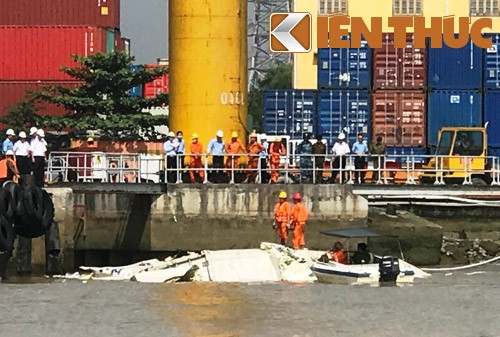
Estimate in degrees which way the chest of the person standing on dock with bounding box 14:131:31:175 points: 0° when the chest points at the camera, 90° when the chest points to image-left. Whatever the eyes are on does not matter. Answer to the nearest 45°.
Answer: approximately 0°

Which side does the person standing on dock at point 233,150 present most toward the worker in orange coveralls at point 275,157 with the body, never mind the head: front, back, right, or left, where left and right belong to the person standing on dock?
left

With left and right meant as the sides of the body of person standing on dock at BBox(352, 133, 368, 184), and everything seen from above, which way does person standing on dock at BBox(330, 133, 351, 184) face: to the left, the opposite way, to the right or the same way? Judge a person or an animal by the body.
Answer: the same way

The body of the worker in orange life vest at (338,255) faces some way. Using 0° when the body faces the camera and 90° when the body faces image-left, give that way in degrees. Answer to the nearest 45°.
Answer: approximately 90°

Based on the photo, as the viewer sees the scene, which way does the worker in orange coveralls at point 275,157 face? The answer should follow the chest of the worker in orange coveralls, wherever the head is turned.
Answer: toward the camera

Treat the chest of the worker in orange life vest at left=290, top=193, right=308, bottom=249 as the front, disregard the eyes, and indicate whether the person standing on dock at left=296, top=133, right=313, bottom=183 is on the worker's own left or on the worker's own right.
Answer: on the worker's own right

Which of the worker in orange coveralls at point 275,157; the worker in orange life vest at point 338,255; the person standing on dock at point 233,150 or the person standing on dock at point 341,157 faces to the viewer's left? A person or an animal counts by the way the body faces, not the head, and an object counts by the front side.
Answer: the worker in orange life vest at point 338,255

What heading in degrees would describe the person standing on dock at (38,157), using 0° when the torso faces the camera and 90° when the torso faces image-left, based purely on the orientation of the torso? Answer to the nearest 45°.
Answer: approximately 315°

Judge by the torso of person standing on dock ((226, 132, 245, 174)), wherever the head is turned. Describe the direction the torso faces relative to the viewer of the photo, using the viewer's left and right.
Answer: facing the viewer

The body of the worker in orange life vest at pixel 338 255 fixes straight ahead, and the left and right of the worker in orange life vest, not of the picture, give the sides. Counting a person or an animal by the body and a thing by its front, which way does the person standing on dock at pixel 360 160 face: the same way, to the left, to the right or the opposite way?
to the left

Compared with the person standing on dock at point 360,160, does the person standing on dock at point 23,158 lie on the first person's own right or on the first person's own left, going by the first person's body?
on the first person's own right

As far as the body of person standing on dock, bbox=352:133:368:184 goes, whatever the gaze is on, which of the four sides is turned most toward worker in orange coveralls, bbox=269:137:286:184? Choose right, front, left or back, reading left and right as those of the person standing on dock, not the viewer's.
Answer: right
